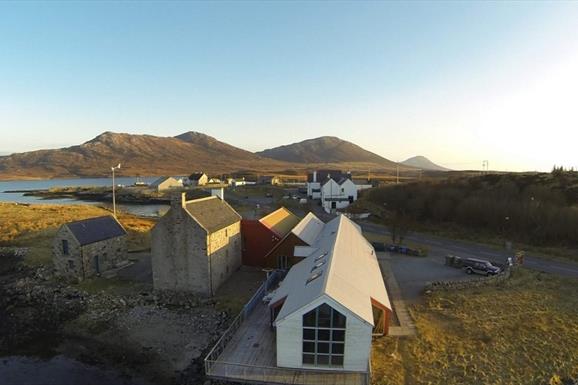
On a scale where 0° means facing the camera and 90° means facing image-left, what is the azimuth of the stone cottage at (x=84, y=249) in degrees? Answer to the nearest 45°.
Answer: approximately 315°

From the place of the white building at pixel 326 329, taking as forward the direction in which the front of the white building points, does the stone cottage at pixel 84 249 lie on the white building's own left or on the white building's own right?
on the white building's own right

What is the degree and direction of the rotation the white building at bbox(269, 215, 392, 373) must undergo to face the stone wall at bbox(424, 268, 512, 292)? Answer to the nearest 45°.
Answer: approximately 135° to its left

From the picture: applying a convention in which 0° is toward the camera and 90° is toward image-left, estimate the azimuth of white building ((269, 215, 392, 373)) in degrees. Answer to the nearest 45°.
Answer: approximately 0°

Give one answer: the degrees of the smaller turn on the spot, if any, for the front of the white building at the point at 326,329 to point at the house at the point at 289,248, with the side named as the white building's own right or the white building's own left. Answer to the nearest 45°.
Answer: approximately 180°

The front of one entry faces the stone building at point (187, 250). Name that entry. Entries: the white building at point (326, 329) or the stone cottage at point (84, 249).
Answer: the stone cottage
